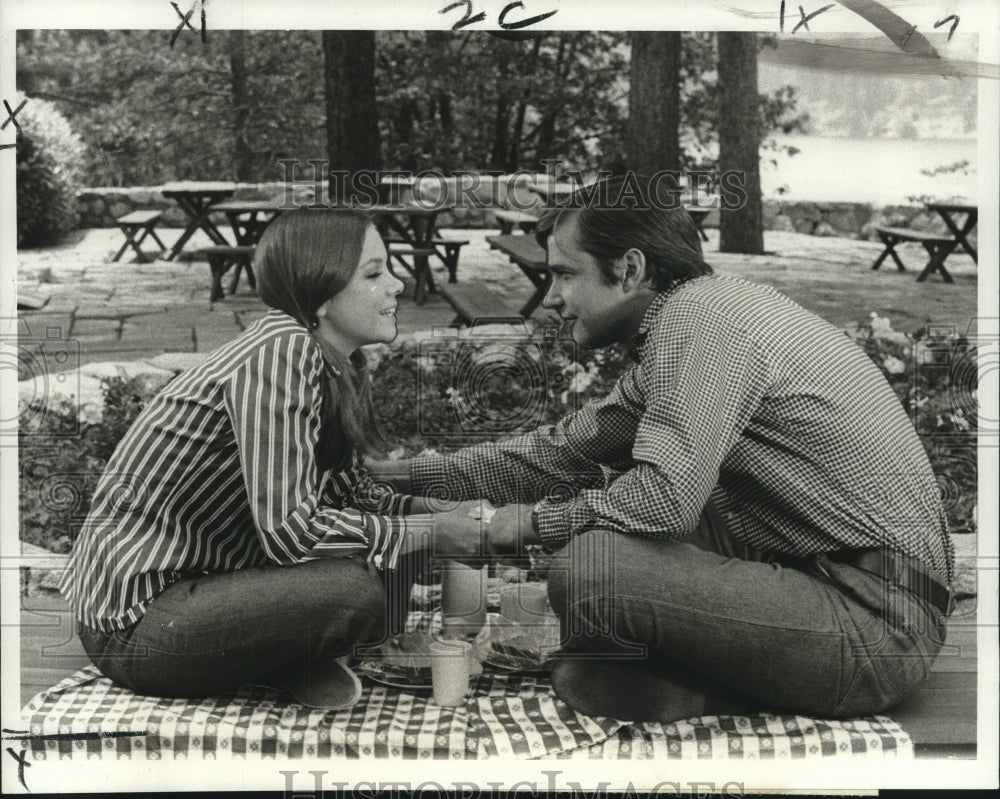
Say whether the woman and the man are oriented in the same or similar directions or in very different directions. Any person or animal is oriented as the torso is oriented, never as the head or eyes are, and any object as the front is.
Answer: very different directions

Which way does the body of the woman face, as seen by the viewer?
to the viewer's right

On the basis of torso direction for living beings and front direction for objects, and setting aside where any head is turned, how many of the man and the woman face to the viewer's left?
1

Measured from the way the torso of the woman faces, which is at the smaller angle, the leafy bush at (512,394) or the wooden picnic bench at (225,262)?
the leafy bush

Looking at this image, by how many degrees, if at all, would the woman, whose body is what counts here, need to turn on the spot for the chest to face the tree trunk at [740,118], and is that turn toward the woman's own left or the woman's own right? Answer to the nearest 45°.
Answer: approximately 45° to the woman's own left

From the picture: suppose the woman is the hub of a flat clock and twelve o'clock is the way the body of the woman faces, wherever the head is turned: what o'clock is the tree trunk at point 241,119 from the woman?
The tree trunk is roughly at 9 o'clock from the woman.

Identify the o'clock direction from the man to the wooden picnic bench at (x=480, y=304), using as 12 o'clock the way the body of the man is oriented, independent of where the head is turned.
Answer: The wooden picnic bench is roughly at 2 o'clock from the man.

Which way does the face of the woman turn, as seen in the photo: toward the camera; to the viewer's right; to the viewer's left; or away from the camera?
to the viewer's right

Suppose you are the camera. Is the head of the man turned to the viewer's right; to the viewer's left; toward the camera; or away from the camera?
to the viewer's left

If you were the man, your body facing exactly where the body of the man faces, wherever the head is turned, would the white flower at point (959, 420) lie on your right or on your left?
on your right

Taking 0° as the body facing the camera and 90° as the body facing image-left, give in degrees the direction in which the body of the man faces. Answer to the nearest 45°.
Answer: approximately 90°

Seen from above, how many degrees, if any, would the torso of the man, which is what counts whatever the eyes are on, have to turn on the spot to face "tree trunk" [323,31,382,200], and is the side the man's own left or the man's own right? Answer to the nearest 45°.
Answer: approximately 45° to the man's own right
